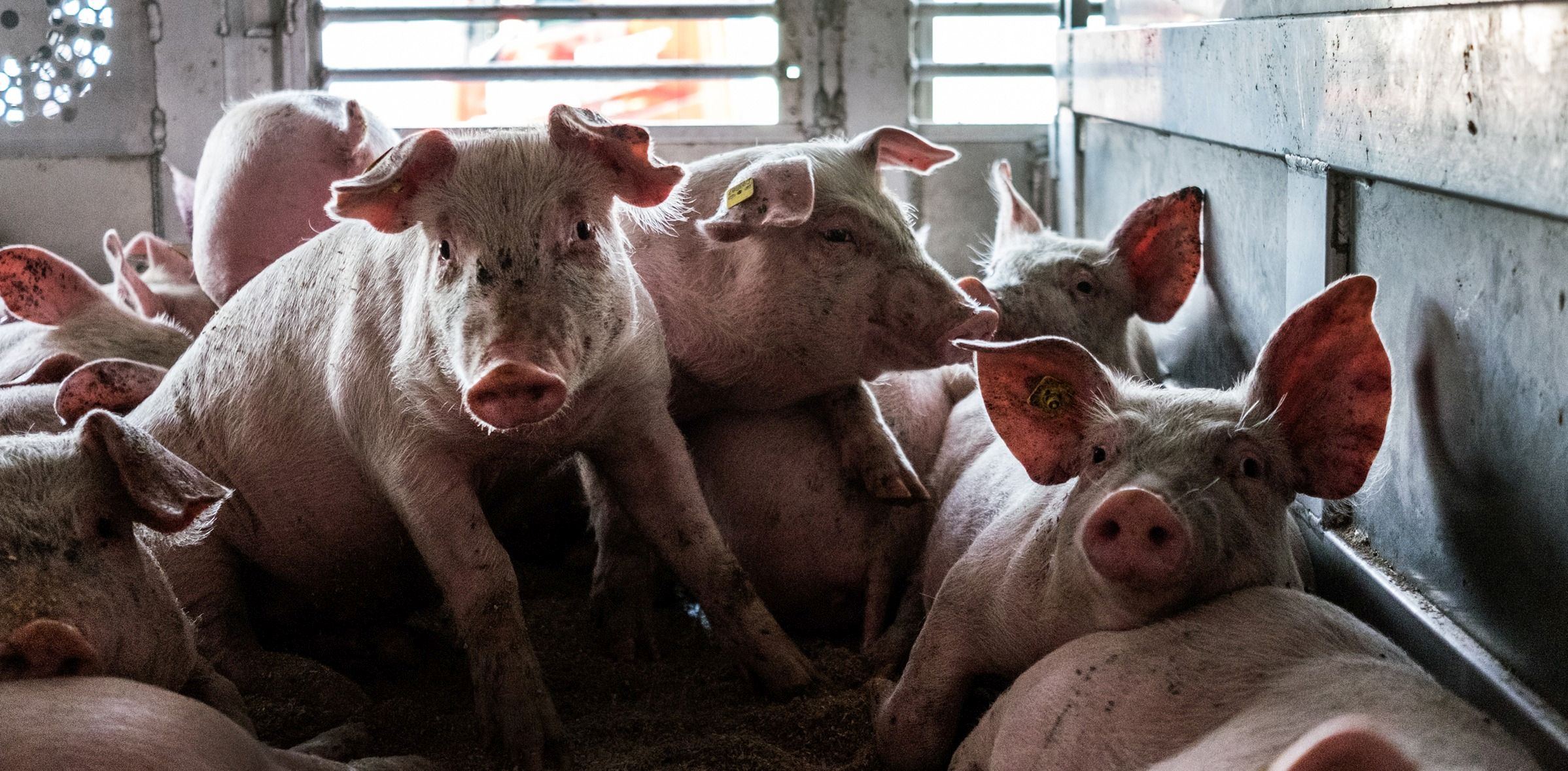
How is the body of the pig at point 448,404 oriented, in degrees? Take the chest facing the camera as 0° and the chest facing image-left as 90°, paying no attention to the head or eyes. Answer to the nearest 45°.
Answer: approximately 315°

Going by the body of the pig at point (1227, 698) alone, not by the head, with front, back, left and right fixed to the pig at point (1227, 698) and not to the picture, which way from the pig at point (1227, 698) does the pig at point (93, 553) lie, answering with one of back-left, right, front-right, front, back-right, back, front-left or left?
back-right

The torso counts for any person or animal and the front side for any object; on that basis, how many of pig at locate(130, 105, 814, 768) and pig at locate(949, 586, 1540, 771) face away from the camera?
0

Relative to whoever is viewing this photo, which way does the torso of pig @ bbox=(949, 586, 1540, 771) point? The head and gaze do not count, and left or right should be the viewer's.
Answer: facing the viewer and to the right of the viewer

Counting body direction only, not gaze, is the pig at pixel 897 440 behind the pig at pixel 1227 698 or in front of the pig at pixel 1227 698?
behind

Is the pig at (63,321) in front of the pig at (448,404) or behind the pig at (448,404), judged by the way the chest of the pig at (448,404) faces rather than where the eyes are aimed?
behind

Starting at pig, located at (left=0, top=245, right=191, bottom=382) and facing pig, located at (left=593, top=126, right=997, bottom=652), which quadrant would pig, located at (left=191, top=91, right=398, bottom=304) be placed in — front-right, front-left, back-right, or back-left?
front-left
